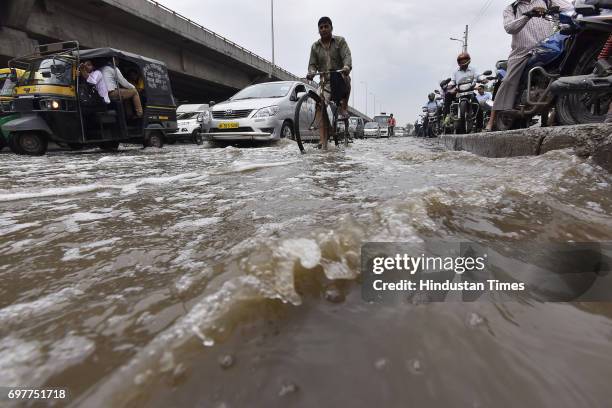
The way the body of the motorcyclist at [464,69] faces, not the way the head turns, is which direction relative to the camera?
toward the camera

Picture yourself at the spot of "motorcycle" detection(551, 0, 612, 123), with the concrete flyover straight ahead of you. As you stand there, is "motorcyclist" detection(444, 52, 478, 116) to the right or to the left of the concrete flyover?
right

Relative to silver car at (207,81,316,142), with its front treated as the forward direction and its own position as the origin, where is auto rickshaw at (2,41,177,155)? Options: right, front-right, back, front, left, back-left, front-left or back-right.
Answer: front-right

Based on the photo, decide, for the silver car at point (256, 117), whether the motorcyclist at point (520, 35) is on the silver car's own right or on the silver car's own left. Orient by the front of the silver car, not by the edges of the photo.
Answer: on the silver car's own left

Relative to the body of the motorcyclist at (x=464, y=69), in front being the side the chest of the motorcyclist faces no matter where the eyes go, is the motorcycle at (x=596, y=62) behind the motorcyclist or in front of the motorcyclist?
in front

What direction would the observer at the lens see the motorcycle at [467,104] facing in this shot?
facing the viewer

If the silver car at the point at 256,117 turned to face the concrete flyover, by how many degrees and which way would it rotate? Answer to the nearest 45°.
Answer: approximately 90° to its right

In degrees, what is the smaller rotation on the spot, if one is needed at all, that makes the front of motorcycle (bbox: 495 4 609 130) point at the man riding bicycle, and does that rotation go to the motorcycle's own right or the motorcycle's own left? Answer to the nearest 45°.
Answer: approximately 135° to the motorcycle's own right

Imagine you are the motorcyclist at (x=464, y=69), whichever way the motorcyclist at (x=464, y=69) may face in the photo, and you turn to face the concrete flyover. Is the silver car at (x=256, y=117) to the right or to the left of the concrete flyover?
left

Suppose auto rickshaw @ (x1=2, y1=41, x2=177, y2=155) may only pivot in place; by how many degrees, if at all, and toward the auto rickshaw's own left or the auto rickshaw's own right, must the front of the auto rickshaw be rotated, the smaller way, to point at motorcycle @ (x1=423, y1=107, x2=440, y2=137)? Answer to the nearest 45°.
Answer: approximately 135° to the auto rickshaw's own left

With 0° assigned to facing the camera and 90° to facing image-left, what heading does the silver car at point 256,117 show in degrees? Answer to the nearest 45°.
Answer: approximately 45°

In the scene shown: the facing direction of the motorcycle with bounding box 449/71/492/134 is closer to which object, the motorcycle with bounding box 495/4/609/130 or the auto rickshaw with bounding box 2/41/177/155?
the motorcycle

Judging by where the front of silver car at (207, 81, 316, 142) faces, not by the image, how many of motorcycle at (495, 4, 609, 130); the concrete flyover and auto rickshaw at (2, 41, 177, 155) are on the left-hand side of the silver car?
1

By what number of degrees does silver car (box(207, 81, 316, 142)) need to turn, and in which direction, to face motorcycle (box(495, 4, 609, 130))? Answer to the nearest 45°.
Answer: approximately 90° to its left

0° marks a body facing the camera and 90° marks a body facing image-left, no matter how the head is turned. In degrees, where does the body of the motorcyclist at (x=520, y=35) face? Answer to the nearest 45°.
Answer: approximately 45°
